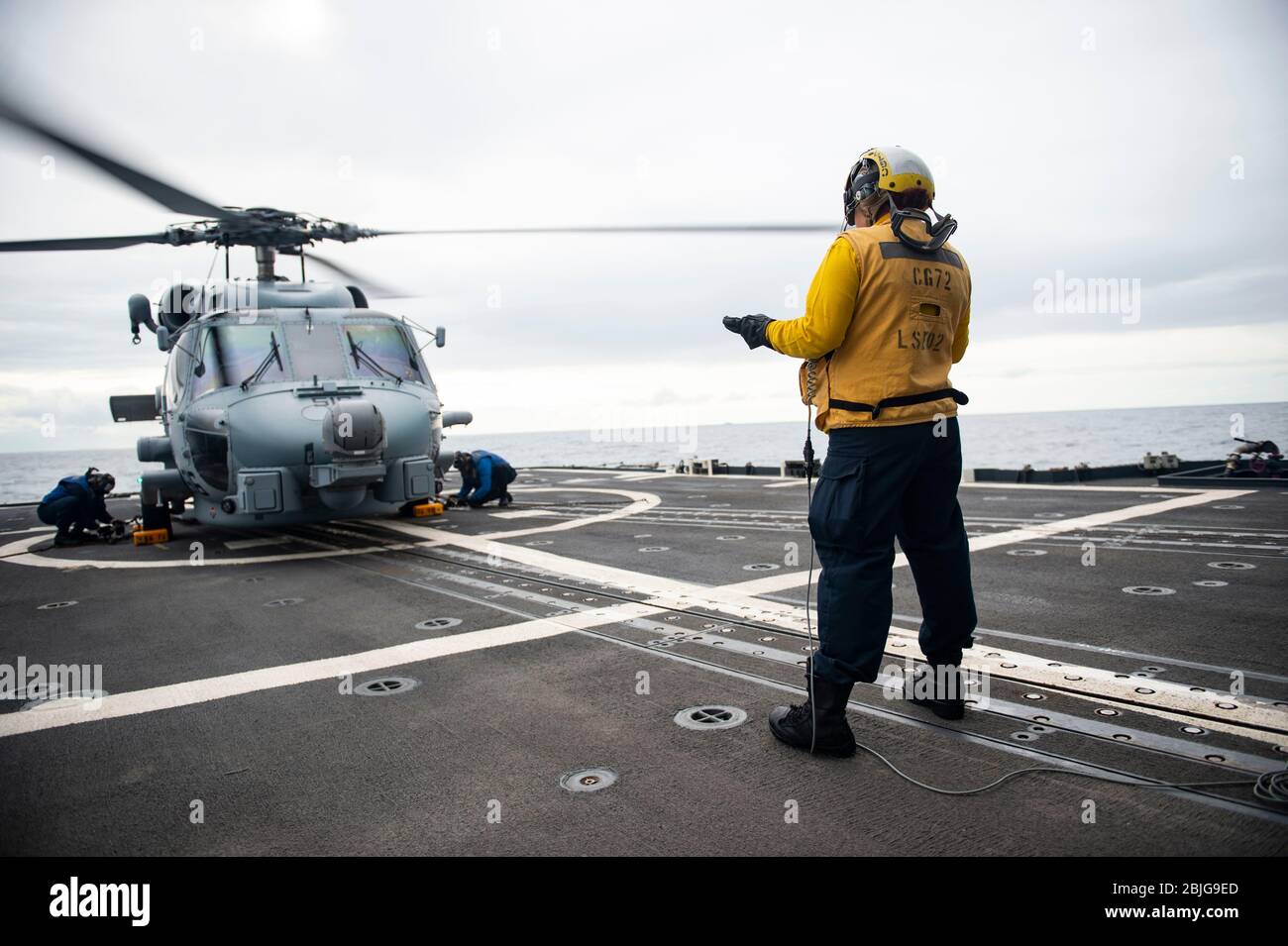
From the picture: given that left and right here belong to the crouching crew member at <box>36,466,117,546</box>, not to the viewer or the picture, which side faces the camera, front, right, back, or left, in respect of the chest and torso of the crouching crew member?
right

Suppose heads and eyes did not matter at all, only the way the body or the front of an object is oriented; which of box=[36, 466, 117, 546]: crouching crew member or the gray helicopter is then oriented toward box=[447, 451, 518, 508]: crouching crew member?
box=[36, 466, 117, 546]: crouching crew member

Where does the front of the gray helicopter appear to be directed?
toward the camera

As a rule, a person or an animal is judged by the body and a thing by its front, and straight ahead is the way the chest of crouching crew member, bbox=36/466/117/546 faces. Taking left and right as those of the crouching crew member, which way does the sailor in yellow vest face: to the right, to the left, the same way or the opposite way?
to the left

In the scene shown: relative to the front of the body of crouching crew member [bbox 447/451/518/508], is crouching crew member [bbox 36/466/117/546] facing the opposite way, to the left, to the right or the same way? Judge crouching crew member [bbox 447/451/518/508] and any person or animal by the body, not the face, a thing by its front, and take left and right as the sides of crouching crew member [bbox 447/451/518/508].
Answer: the opposite way

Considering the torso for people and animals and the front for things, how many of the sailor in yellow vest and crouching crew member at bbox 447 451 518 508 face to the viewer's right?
0

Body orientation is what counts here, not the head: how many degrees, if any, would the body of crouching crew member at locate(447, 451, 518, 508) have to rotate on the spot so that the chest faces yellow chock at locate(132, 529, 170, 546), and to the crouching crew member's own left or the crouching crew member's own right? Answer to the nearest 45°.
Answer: approximately 45° to the crouching crew member's own left

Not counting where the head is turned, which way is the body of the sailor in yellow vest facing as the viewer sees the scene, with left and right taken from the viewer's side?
facing away from the viewer and to the left of the viewer

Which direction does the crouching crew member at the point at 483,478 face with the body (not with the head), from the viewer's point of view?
to the viewer's left

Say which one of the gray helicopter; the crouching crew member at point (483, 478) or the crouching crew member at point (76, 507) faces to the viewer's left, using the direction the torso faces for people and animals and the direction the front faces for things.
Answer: the crouching crew member at point (483, 478)

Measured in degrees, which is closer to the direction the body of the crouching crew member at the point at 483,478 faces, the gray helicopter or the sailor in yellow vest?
the gray helicopter

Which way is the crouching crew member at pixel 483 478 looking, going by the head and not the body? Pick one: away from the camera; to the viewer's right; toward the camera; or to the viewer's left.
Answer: to the viewer's left

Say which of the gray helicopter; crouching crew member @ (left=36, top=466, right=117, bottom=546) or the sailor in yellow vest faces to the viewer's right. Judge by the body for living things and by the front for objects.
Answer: the crouching crew member

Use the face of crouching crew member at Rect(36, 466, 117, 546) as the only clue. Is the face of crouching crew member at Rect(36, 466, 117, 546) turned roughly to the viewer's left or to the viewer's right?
to the viewer's right

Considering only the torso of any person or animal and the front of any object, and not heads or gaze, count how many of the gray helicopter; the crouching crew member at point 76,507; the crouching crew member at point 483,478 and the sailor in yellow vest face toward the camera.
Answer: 1
